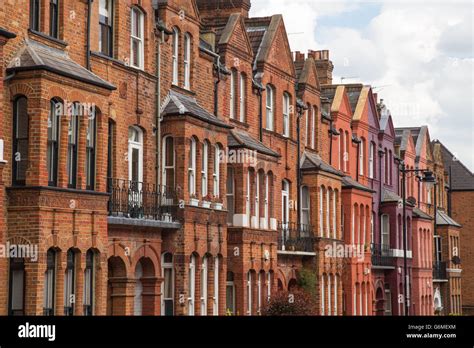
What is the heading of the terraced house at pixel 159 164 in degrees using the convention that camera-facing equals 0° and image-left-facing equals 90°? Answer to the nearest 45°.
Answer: approximately 315°
